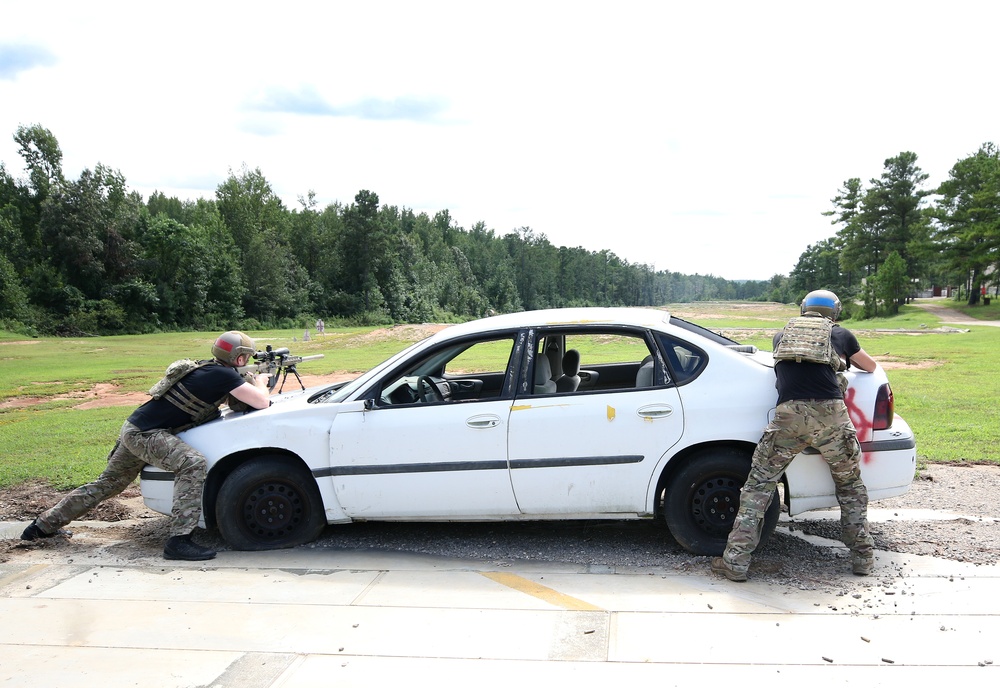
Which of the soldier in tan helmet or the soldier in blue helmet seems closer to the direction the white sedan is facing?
the soldier in tan helmet

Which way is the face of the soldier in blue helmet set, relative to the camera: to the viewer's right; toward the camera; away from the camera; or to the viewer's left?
away from the camera

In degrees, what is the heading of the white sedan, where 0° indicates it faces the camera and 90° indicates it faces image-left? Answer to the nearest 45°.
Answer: approximately 90°

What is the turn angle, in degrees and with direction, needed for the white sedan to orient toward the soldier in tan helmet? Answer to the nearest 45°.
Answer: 0° — it already faces them
